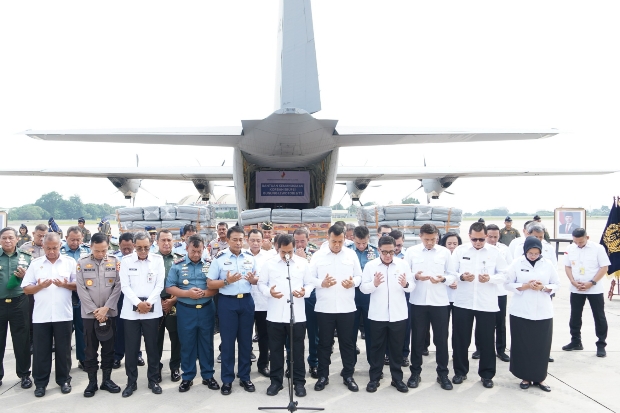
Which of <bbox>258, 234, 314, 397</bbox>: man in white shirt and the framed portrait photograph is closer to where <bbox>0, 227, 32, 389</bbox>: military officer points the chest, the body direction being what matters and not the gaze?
the man in white shirt

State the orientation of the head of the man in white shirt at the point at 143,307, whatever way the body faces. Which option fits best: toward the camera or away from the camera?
toward the camera

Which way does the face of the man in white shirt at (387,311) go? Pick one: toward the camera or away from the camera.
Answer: toward the camera

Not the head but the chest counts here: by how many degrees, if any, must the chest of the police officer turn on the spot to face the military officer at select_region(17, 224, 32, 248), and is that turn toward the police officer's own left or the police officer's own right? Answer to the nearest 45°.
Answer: approximately 180°

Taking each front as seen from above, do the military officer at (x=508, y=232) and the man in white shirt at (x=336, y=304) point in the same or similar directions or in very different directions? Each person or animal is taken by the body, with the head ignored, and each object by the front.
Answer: same or similar directions

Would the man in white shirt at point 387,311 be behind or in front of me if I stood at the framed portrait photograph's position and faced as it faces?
in front

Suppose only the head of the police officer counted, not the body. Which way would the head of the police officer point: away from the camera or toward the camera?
toward the camera

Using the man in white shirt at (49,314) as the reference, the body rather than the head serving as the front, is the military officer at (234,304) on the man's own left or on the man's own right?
on the man's own left

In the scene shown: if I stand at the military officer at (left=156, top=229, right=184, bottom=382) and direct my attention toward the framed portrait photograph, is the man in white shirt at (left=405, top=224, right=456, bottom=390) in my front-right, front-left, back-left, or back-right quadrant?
front-right

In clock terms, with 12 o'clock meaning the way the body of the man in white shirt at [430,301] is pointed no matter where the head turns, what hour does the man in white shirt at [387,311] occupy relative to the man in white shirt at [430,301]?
the man in white shirt at [387,311] is roughly at 2 o'clock from the man in white shirt at [430,301].

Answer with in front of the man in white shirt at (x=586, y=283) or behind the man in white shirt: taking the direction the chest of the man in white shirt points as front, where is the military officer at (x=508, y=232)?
behind

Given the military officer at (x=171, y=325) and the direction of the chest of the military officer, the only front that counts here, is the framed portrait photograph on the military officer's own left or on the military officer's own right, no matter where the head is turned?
on the military officer's own left

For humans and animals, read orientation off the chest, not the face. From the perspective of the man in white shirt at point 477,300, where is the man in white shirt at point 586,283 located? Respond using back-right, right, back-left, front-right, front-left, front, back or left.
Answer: back-left

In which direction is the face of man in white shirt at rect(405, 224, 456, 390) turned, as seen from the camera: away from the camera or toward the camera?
toward the camera

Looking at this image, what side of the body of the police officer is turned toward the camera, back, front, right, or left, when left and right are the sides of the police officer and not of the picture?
front

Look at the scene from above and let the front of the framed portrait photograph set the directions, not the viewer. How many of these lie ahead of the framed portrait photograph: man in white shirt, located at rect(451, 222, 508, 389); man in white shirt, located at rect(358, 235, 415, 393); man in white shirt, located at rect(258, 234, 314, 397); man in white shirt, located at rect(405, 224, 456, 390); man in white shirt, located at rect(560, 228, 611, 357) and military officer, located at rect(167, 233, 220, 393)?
6

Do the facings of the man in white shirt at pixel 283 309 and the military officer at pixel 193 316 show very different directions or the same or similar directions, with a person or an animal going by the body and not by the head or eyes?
same or similar directions

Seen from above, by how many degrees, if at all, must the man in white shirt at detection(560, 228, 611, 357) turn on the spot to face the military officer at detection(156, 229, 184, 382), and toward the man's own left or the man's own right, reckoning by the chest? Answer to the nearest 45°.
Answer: approximately 45° to the man's own right

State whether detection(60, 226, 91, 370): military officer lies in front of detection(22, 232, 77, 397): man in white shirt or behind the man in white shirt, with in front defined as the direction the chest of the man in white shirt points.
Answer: behind
